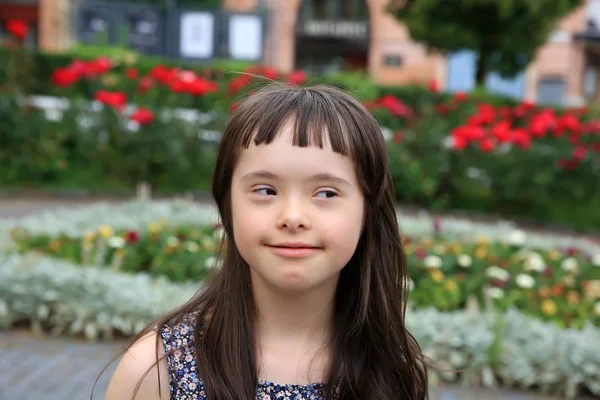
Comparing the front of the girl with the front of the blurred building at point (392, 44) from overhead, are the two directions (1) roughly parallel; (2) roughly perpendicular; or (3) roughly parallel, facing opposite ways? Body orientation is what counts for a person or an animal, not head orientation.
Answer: roughly parallel

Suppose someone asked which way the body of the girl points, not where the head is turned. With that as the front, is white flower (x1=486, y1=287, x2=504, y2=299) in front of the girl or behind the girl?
behind

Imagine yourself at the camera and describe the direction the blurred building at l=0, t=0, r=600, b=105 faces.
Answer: facing the viewer

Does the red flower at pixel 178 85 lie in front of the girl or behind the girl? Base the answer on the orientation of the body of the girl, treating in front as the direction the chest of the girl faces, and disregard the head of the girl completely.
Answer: behind

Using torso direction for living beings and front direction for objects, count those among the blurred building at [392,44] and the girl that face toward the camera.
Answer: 2

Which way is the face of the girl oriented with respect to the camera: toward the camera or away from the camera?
toward the camera

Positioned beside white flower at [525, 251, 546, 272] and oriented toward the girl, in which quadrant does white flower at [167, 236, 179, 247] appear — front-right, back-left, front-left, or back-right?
front-right

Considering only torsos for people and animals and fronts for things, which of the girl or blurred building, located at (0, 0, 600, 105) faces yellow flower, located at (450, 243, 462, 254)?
the blurred building

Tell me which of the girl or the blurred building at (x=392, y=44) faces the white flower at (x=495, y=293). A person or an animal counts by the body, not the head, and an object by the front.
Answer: the blurred building

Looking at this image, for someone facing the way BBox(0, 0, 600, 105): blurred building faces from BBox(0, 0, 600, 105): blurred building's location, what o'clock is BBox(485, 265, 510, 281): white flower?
The white flower is roughly at 12 o'clock from the blurred building.

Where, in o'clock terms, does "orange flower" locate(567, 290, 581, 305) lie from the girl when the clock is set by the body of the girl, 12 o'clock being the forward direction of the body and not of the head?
The orange flower is roughly at 7 o'clock from the girl.

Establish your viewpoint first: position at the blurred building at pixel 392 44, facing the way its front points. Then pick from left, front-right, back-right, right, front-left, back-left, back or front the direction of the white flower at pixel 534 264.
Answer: front

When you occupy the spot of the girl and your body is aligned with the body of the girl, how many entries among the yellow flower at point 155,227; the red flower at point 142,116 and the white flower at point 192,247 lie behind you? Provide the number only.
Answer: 3

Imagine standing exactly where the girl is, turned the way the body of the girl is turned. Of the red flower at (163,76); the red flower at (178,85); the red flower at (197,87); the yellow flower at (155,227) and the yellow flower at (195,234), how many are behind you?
5

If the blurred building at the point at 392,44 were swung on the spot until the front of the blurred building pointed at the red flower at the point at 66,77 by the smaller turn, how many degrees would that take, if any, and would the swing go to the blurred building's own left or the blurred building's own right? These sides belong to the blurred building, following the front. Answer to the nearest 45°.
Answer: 0° — it already faces it

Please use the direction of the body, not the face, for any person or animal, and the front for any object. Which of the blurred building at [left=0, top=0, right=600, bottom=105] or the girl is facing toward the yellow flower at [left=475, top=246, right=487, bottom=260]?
the blurred building

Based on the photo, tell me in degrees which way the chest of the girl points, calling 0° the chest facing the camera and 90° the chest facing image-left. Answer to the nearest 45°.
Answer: approximately 0°

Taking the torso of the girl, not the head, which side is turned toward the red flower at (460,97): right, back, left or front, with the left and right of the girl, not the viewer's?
back
